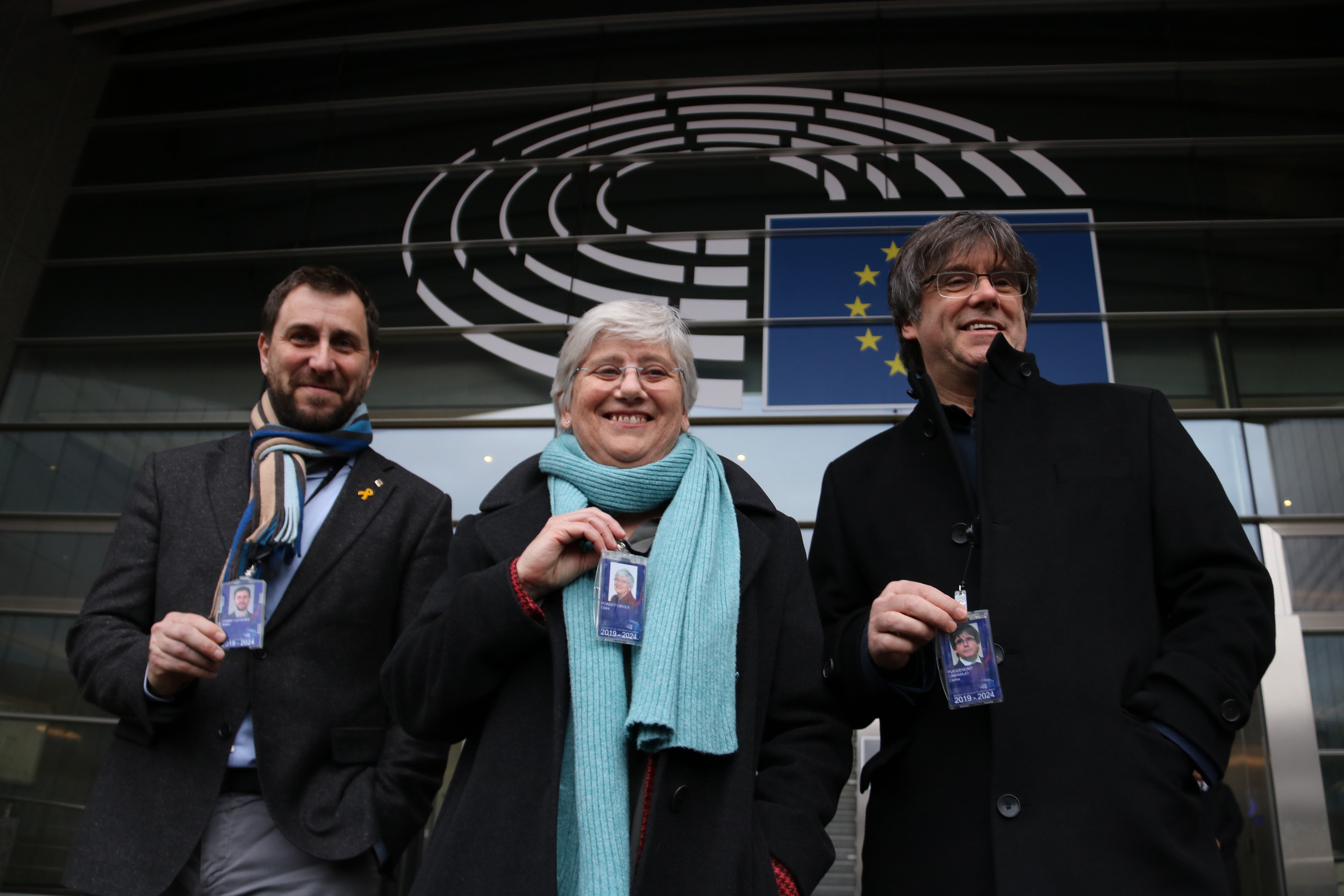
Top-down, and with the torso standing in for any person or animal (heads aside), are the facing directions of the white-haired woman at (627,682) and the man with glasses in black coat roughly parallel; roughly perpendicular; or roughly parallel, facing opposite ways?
roughly parallel

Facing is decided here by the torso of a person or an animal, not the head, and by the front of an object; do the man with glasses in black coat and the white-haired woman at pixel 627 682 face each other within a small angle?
no

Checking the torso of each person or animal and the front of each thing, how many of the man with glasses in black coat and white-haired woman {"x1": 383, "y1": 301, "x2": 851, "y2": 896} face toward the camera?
2

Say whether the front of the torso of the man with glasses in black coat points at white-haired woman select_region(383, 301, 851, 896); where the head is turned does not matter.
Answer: no

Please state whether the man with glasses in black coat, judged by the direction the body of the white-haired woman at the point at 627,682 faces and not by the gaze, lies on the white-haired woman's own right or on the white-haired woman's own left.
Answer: on the white-haired woman's own left

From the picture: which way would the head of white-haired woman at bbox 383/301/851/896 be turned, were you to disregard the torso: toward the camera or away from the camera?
toward the camera

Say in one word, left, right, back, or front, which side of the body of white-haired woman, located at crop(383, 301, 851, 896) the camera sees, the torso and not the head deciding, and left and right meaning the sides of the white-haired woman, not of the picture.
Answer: front

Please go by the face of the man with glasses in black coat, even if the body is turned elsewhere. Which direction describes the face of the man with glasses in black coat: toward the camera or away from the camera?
toward the camera
